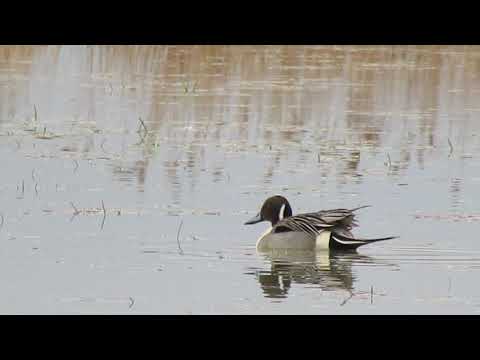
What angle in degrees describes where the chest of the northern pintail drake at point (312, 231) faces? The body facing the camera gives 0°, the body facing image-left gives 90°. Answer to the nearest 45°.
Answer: approximately 90°
